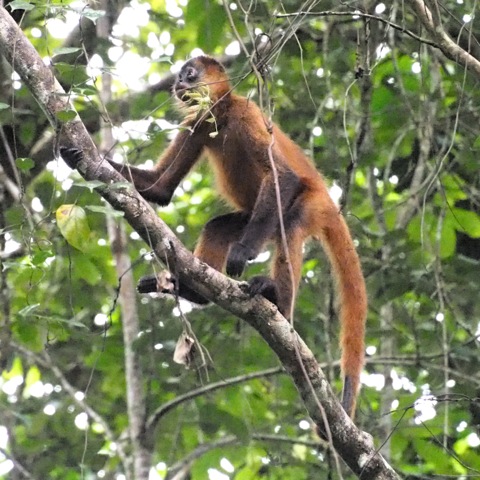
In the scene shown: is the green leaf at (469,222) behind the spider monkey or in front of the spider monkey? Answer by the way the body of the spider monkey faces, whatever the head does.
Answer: behind

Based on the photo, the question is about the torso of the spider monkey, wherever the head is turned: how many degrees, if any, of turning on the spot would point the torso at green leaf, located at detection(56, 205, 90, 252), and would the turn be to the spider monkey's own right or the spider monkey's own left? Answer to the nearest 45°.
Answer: approximately 45° to the spider monkey's own left

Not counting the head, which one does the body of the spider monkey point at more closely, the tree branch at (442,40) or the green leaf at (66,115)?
the green leaf

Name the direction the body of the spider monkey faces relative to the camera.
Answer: to the viewer's left

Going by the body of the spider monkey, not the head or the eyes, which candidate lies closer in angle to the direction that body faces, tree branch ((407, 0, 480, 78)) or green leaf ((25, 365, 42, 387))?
the green leaf
